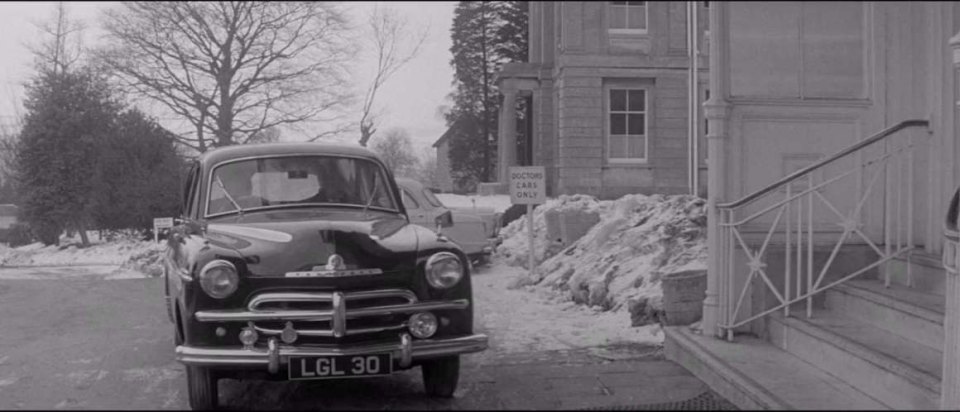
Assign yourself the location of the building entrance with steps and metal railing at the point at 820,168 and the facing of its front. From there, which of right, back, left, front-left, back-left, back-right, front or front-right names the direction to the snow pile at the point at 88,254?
front-right

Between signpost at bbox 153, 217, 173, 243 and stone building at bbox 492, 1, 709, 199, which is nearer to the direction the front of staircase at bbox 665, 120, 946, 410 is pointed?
the signpost

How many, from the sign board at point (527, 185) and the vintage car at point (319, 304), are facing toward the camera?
2

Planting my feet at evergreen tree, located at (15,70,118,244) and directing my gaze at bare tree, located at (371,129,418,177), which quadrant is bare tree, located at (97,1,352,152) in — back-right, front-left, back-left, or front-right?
front-right

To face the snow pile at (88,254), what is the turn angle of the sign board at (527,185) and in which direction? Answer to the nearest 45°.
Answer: approximately 45° to its right

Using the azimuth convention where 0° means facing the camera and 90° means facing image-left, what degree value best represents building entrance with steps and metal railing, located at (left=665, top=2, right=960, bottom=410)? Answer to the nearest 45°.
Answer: approximately 45°

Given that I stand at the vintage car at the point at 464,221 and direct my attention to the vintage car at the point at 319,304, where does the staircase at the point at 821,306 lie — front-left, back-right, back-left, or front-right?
front-left

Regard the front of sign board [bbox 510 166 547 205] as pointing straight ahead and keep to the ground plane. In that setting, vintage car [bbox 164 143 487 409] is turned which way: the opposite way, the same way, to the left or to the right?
the same way

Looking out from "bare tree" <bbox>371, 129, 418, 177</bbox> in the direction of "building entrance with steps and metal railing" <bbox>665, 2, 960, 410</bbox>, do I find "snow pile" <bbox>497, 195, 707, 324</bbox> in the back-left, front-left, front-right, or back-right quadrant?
front-left

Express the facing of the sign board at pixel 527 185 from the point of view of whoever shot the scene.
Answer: facing the viewer
